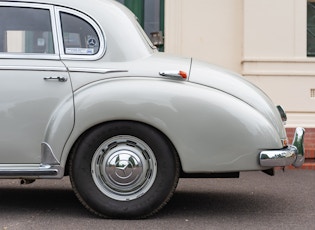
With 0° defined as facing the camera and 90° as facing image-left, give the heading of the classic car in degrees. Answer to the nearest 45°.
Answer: approximately 90°
